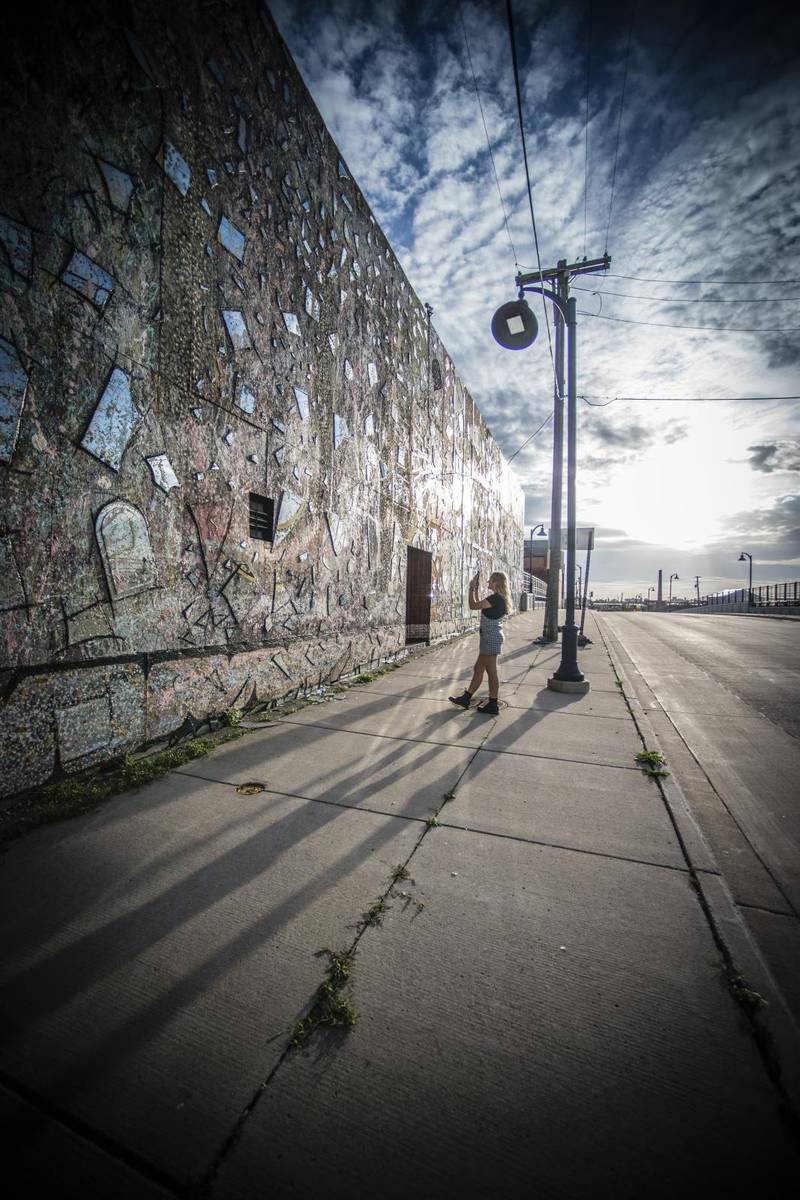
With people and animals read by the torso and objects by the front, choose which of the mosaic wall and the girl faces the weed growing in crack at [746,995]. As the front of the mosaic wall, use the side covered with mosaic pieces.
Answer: the mosaic wall

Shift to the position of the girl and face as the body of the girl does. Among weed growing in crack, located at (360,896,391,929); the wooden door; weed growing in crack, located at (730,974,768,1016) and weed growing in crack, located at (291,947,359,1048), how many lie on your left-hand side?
3

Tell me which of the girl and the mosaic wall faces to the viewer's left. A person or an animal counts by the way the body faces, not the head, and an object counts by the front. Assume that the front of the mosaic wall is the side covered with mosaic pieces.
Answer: the girl

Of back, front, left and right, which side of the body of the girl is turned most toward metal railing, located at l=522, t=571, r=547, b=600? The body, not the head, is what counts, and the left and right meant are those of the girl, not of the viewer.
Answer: right

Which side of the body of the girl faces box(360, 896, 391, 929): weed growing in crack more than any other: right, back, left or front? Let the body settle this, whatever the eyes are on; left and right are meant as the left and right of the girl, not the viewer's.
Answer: left

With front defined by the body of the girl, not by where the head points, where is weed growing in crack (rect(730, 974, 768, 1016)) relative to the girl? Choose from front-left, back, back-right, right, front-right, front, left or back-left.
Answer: left

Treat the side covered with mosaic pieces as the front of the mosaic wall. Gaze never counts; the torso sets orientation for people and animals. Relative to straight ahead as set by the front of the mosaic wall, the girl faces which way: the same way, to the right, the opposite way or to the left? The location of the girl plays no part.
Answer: the opposite way

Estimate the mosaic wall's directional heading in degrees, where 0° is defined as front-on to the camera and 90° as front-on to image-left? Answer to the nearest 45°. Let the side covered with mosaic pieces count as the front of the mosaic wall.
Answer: approximately 315°

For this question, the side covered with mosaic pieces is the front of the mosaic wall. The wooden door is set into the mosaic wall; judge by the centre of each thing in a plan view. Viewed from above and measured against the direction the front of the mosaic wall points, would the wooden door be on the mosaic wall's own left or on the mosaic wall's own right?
on the mosaic wall's own left

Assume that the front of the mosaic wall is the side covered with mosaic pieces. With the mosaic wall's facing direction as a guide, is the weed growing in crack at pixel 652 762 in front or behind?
in front

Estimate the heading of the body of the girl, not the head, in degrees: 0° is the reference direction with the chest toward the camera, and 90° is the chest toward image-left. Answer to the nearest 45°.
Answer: approximately 90°

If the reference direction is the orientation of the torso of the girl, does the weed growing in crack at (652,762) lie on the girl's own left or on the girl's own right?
on the girl's own left
